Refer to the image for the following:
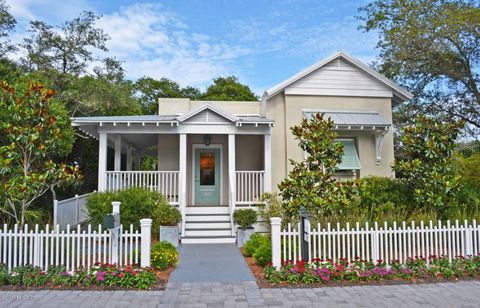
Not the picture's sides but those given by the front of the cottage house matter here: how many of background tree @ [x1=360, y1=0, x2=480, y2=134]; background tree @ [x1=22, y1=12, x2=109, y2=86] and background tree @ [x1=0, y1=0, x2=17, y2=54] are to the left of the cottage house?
1

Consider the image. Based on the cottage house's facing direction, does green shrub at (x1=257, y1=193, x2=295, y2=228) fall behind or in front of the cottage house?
in front

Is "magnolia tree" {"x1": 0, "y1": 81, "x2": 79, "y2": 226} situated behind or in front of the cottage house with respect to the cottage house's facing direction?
in front

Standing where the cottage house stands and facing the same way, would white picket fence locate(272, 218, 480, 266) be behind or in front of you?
in front

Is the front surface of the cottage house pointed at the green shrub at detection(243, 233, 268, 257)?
yes

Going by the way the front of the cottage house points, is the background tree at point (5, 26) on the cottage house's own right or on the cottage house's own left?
on the cottage house's own right

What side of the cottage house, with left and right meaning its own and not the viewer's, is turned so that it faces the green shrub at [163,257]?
front

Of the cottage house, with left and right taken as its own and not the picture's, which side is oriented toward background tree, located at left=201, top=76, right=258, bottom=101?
back

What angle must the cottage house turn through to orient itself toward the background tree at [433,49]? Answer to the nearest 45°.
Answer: approximately 90° to its left

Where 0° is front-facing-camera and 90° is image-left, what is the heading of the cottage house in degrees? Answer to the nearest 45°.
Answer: approximately 0°
